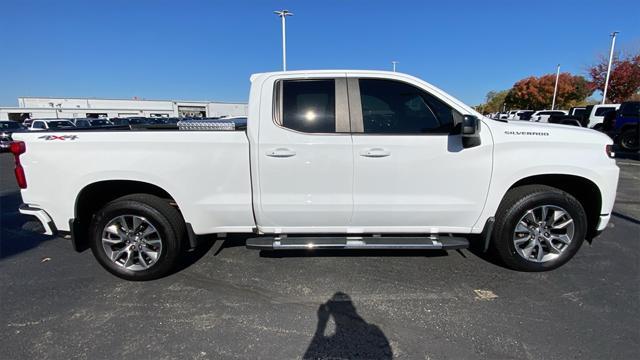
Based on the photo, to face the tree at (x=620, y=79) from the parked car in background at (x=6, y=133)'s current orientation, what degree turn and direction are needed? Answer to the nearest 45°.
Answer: approximately 45° to its left

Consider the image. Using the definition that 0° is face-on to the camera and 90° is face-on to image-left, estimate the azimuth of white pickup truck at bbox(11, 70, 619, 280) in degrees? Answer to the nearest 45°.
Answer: approximately 270°

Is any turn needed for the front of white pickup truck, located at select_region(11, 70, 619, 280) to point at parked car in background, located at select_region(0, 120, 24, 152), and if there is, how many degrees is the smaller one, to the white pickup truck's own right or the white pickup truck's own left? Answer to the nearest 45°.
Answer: approximately 135° to the white pickup truck's own left

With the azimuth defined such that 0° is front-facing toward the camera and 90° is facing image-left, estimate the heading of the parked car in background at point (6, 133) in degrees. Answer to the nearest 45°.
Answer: approximately 315°

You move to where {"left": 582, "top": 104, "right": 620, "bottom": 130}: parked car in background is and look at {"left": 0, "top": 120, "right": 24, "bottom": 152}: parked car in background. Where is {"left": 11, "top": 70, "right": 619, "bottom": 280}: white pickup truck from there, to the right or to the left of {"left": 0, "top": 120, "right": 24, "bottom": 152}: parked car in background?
left

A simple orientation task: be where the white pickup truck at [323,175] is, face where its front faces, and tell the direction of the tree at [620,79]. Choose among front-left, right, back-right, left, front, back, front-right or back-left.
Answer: front-left

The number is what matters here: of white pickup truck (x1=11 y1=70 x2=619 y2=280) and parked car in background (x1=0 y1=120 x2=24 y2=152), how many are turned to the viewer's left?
0
